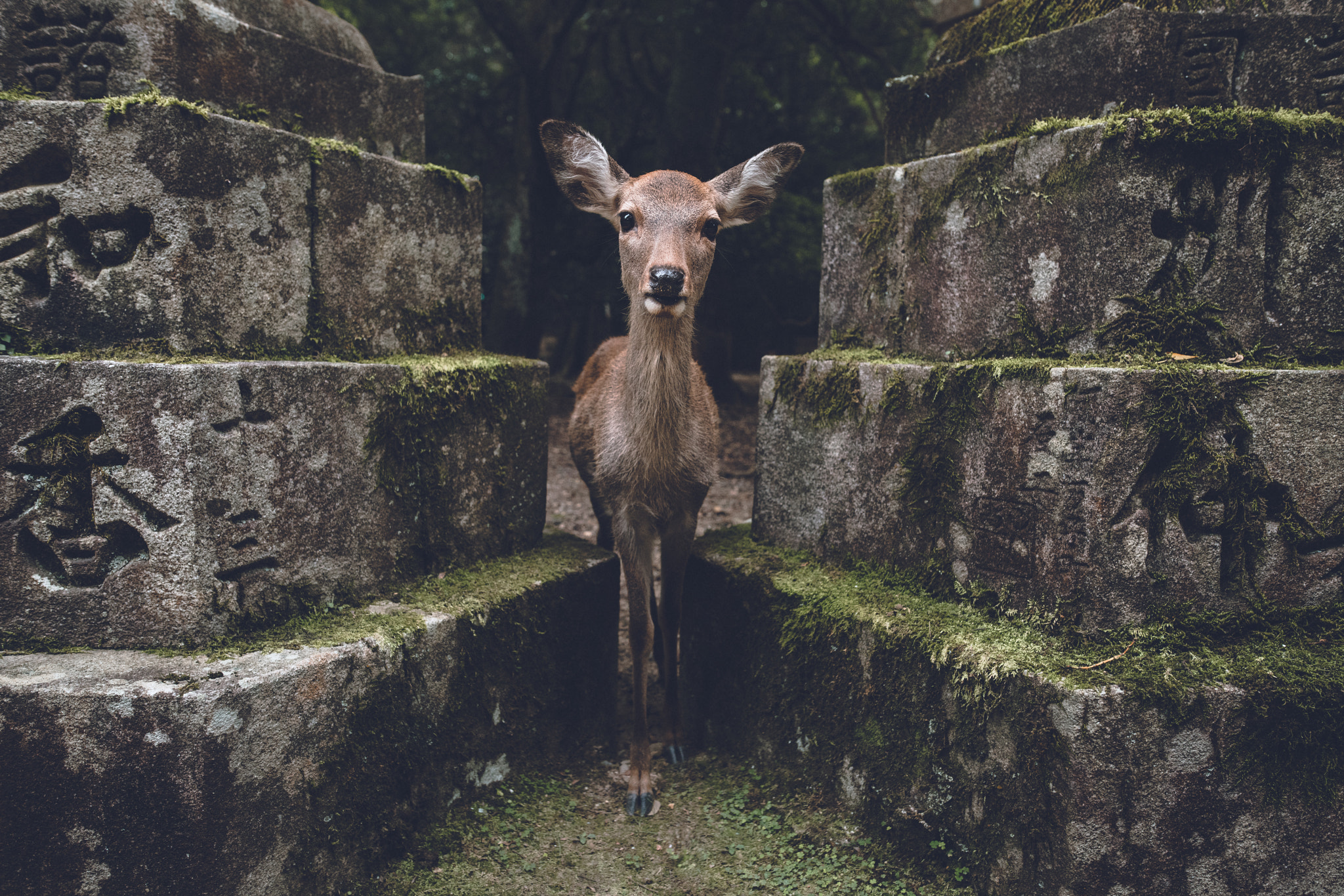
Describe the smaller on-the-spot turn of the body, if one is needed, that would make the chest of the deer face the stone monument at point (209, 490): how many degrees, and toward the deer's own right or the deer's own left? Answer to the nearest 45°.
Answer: approximately 45° to the deer's own right

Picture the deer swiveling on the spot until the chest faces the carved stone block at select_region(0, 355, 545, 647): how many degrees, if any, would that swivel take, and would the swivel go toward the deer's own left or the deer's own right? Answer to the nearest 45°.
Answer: approximately 45° to the deer's own right

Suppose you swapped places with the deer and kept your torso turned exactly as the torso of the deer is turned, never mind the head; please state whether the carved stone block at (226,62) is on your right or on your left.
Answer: on your right

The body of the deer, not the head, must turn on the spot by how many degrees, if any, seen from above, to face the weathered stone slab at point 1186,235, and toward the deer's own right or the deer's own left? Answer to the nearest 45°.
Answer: approximately 45° to the deer's own left

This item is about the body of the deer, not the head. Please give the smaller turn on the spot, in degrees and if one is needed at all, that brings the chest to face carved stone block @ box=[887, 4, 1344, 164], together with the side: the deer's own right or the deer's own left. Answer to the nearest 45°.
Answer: approximately 45° to the deer's own left

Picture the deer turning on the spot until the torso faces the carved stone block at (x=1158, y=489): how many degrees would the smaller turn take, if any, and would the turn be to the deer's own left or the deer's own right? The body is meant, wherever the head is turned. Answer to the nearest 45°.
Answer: approximately 45° to the deer's own left

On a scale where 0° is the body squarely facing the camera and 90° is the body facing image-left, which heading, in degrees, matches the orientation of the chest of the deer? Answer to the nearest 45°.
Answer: approximately 0°
